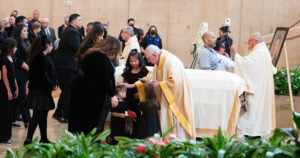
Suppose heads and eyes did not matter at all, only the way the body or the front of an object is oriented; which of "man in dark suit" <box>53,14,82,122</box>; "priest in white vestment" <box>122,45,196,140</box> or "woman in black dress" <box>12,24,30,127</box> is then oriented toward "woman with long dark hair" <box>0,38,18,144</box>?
the priest in white vestment

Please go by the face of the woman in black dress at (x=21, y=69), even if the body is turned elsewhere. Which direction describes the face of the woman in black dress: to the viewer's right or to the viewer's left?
to the viewer's right

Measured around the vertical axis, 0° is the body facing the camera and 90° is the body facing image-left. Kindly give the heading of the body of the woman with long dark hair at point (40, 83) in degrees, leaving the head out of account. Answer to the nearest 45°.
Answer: approximately 270°

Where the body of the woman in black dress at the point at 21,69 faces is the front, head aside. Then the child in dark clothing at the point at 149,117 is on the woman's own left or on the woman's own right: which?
on the woman's own right

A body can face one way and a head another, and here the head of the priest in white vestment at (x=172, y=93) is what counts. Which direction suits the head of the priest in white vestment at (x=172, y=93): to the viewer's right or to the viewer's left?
to the viewer's left

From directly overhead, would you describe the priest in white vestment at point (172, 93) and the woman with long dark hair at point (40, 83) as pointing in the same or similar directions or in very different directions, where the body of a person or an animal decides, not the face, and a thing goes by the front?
very different directions

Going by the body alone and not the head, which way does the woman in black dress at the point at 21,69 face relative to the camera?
to the viewer's right

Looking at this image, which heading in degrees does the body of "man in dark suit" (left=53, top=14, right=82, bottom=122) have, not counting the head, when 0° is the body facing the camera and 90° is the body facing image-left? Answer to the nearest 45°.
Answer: approximately 270°
